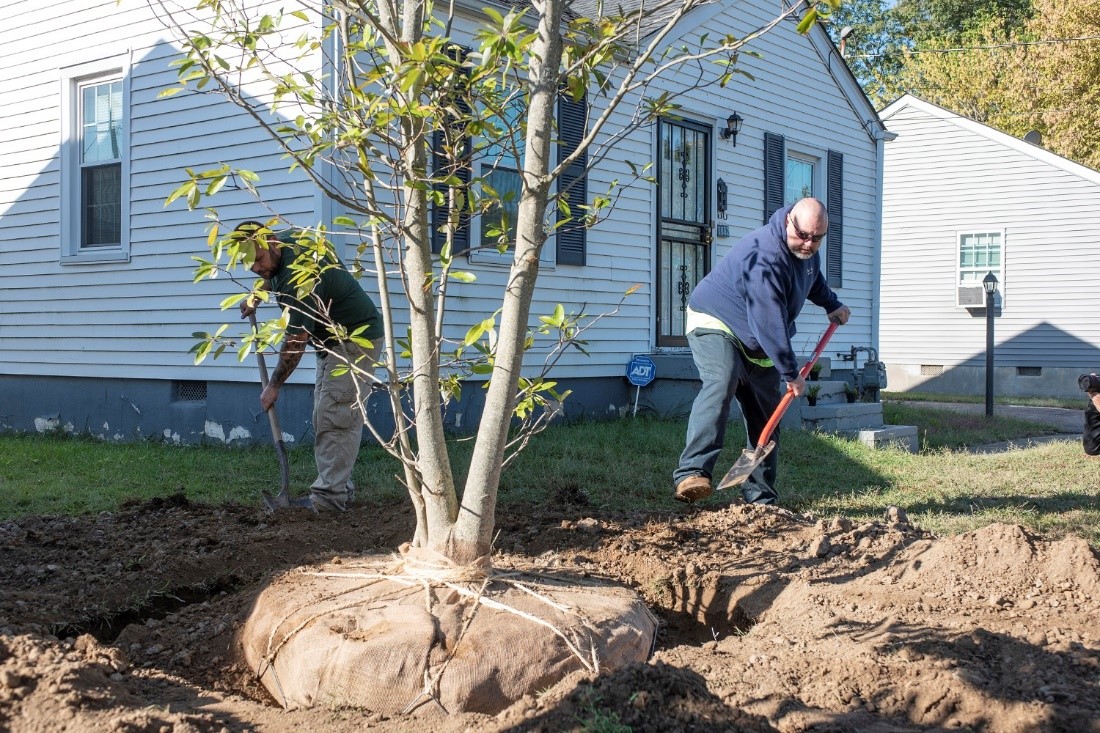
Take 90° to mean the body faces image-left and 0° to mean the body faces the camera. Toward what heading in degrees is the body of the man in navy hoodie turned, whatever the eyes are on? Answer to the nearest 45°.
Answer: approximately 315°

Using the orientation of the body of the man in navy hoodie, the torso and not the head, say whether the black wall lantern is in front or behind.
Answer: behind

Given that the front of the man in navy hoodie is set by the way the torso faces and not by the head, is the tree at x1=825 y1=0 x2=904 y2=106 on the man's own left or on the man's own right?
on the man's own left

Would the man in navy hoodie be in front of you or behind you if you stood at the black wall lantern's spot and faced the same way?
in front

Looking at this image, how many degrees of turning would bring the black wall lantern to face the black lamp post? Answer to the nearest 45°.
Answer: approximately 90° to its left

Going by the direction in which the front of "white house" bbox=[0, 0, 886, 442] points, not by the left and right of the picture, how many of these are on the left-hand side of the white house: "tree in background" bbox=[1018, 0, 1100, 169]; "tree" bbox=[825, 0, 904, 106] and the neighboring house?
3

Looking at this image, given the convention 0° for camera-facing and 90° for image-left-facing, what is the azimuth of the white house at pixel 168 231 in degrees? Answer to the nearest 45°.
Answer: approximately 315°
